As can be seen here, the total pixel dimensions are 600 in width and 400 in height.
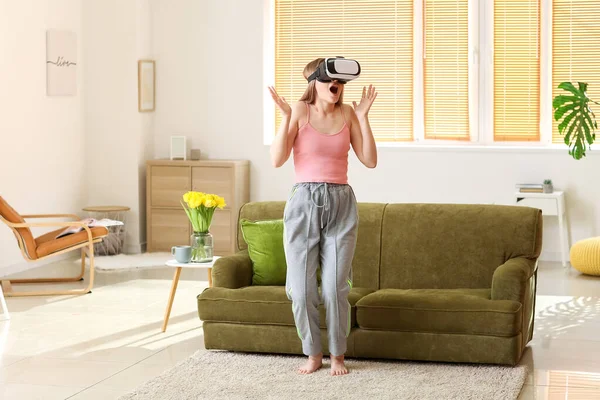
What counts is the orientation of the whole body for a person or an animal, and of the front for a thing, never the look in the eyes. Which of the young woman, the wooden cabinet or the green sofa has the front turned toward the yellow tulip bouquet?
the wooden cabinet

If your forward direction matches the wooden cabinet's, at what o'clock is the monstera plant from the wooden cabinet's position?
The monstera plant is roughly at 10 o'clock from the wooden cabinet.

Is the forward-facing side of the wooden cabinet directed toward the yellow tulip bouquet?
yes

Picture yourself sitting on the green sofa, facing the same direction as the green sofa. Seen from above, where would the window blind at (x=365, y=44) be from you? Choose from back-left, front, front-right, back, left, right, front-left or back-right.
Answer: back

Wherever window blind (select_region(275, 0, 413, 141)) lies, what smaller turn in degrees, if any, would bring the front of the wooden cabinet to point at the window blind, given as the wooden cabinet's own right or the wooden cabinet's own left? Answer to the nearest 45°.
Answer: approximately 90° to the wooden cabinet's own left
